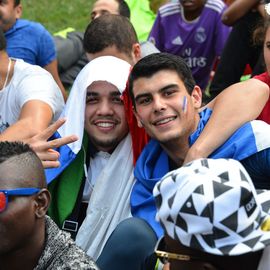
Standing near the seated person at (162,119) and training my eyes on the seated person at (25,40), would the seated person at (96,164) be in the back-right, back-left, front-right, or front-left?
front-left

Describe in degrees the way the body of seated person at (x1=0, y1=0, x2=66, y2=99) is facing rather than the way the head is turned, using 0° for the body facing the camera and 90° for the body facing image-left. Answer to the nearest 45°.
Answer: approximately 45°

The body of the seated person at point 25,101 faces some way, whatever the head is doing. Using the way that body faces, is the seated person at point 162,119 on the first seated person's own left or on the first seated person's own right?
on the first seated person's own left

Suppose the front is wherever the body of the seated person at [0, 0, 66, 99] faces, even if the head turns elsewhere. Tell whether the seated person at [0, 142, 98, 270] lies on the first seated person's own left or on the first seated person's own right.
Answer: on the first seated person's own left

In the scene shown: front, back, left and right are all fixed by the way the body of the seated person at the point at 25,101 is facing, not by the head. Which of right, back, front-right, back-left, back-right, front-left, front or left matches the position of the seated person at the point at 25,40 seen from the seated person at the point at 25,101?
back-right

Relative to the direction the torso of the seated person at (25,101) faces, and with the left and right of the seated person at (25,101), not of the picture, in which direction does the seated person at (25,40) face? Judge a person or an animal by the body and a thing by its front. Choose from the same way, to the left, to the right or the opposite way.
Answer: the same way

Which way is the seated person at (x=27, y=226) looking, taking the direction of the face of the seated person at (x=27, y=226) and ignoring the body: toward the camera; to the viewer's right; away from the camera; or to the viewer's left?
to the viewer's left

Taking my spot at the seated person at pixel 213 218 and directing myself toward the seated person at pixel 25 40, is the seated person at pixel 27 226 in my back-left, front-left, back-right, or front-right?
front-left
